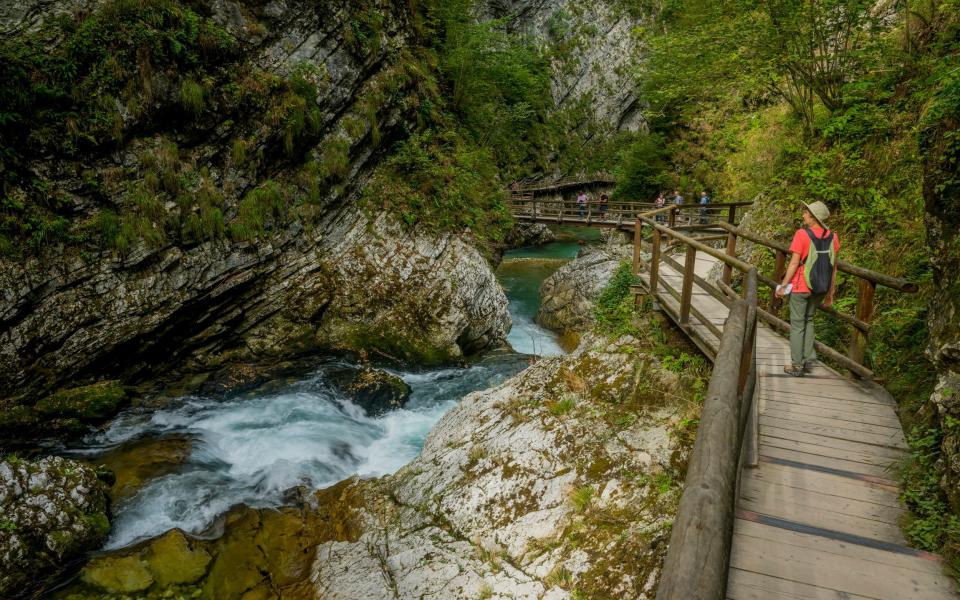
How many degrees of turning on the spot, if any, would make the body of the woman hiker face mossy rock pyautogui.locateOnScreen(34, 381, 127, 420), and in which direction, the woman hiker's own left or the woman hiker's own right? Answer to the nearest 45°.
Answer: approximately 45° to the woman hiker's own left

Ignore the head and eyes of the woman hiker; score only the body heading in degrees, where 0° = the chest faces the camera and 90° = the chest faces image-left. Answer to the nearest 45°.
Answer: approximately 135°

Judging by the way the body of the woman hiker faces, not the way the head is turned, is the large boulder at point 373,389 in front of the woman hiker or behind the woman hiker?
in front

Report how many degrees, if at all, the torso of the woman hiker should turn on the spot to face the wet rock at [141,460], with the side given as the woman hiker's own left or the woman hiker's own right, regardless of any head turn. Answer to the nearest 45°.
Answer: approximately 45° to the woman hiker's own left
